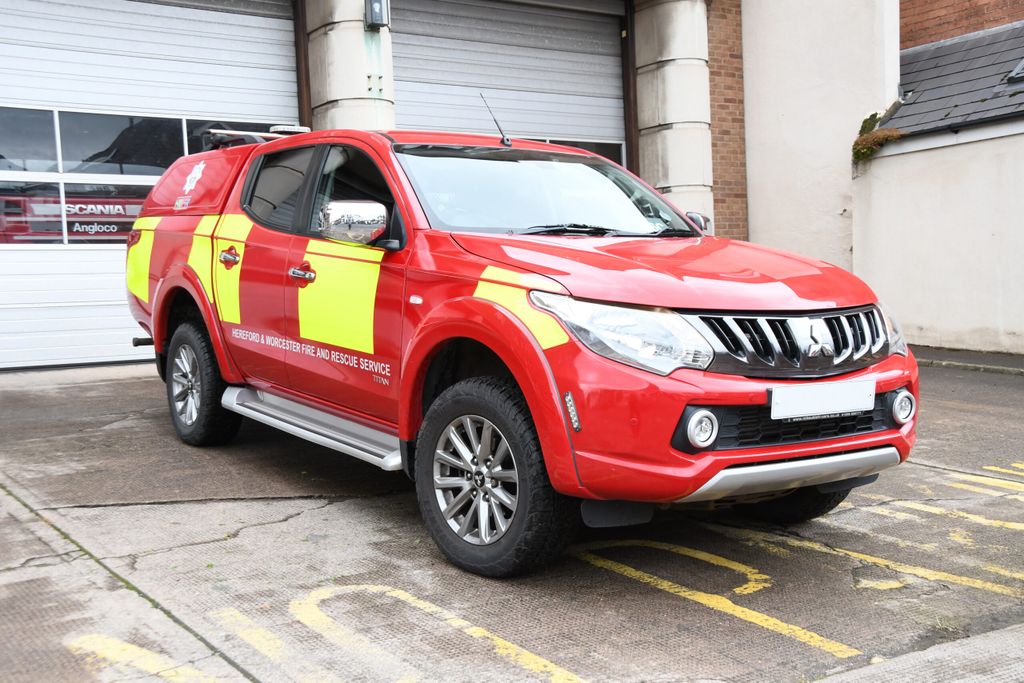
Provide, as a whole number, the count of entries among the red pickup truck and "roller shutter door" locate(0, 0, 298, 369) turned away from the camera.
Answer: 0

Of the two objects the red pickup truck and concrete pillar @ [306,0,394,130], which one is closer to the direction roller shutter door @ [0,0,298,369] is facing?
the red pickup truck

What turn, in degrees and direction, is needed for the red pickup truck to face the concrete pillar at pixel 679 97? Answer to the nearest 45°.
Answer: approximately 135° to its left

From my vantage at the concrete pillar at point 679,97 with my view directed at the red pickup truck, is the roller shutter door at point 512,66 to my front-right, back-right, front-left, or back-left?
front-right

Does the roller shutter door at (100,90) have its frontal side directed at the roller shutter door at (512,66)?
no

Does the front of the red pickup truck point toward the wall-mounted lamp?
no

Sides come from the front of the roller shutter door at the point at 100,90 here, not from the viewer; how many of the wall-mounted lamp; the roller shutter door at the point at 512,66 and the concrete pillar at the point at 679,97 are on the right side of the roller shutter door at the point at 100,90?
0

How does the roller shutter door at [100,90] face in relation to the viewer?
toward the camera

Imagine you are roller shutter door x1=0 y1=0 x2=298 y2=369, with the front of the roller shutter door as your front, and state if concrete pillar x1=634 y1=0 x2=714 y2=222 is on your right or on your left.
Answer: on your left

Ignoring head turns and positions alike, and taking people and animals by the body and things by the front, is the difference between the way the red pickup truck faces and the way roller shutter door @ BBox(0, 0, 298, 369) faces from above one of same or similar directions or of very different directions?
same or similar directions

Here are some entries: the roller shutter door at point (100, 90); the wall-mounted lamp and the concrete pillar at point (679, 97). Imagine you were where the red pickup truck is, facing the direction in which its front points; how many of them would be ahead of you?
0

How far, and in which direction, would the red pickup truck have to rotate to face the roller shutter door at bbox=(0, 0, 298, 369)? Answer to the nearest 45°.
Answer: approximately 180°

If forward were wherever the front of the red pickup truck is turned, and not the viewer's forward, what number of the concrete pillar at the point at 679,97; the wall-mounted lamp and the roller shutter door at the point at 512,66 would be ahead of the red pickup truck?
0

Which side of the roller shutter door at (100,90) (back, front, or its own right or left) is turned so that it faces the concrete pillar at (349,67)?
left

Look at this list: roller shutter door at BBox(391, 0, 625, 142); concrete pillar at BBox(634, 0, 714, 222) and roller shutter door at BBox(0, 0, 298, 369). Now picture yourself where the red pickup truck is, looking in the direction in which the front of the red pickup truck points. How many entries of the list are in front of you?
0

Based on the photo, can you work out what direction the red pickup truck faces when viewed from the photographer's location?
facing the viewer and to the right of the viewer

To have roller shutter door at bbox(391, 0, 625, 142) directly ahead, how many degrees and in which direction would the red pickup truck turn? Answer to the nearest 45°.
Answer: approximately 135° to its left

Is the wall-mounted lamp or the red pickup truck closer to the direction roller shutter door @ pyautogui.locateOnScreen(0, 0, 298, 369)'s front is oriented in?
the red pickup truck

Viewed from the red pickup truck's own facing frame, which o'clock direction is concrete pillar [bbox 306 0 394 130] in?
The concrete pillar is roughly at 7 o'clock from the red pickup truck.

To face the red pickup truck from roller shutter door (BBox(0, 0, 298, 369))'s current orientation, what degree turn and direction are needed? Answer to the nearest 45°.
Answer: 0° — it already faces it
